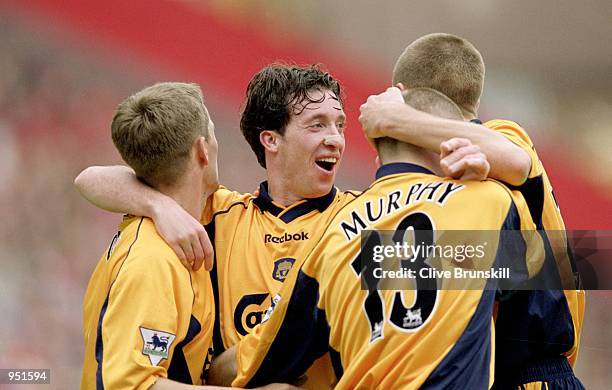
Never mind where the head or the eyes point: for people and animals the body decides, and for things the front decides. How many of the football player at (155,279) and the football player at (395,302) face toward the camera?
0

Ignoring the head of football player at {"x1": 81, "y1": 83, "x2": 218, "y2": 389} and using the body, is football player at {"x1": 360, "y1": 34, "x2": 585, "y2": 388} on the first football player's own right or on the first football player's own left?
on the first football player's own right

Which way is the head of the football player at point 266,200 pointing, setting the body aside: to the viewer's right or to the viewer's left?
to the viewer's right

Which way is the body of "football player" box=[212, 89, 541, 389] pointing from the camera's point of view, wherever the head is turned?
away from the camera

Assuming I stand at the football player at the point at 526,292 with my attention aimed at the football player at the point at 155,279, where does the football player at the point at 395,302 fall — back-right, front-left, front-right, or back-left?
front-left

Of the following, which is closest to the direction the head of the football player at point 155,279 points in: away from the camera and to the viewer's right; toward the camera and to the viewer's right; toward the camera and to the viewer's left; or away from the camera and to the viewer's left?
away from the camera and to the viewer's right

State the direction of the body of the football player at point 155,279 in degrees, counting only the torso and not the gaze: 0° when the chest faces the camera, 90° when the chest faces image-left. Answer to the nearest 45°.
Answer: approximately 225°

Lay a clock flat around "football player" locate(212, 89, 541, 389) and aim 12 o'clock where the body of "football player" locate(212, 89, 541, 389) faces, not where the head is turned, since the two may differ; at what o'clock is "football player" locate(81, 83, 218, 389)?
"football player" locate(81, 83, 218, 389) is roughly at 10 o'clock from "football player" locate(212, 89, 541, 389).

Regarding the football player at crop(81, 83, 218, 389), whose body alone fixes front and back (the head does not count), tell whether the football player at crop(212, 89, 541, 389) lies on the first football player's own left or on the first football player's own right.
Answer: on the first football player's own right
